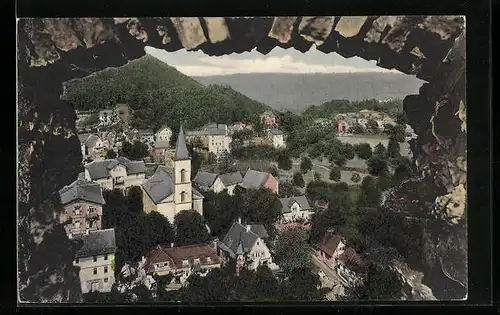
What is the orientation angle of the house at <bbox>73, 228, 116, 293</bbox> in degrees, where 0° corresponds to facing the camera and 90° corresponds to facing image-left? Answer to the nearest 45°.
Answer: approximately 0°

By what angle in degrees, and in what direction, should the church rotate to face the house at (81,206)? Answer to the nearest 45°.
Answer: approximately 135° to its right

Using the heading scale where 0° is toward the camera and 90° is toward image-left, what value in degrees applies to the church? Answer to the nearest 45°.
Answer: approximately 315°
